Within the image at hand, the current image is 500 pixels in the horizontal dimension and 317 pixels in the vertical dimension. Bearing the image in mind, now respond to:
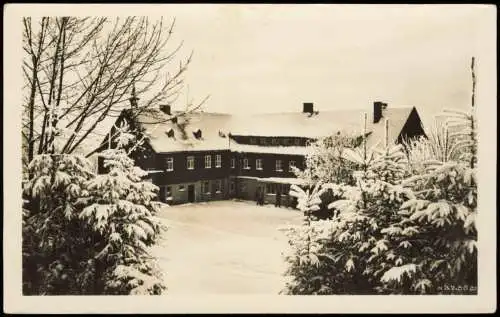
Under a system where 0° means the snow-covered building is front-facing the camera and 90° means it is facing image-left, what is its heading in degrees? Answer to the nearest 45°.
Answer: approximately 0°

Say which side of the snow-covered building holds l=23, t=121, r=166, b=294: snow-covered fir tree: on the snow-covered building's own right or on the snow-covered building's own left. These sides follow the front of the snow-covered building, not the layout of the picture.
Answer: on the snow-covered building's own right
